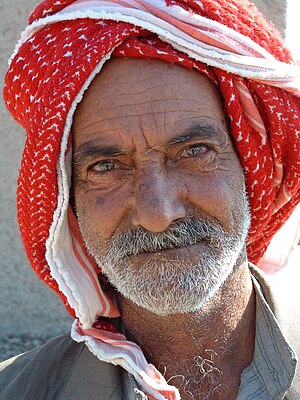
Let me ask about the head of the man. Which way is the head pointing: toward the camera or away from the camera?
toward the camera

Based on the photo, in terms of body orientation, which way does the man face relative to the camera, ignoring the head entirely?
toward the camera
